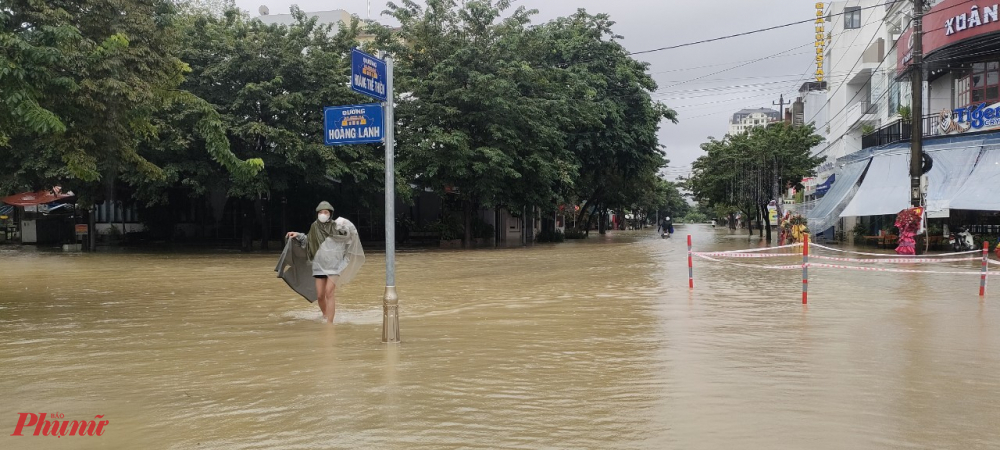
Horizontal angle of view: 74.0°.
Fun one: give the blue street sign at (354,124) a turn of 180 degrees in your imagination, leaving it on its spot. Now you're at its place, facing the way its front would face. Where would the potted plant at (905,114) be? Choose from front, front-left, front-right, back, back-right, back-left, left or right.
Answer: front-right

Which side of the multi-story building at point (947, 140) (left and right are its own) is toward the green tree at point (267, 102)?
front

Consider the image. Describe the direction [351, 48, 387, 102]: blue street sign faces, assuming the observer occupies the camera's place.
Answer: facing the viewer and to the right of the viewer

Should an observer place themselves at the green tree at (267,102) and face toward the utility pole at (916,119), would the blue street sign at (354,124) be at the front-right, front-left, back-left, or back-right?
front-right

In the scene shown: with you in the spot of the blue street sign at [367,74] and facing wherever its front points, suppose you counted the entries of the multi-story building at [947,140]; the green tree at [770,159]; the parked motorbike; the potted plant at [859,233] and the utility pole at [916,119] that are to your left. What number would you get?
5

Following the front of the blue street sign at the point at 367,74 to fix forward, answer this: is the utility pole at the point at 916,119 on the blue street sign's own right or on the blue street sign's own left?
on the blue street sign's own left

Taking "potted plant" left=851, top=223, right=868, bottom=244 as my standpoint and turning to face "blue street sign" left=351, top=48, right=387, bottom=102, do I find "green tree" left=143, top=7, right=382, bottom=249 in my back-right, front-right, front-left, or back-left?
front-right

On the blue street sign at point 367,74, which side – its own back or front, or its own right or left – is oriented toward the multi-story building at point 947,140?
left

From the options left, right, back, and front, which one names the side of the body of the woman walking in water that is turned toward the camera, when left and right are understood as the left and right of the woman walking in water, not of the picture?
front

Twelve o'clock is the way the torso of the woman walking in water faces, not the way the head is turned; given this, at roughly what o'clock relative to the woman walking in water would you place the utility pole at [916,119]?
The utility pole is roughly at 8 o'clock from the woman walking in water.

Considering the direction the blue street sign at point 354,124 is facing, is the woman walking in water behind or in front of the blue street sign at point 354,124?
behind

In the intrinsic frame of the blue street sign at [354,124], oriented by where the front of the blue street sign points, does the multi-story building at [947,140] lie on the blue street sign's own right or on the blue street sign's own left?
on the blue street sign's own left

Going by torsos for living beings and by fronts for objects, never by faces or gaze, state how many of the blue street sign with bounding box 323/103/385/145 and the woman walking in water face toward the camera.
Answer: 2

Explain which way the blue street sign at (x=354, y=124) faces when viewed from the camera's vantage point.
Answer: facing the viewer

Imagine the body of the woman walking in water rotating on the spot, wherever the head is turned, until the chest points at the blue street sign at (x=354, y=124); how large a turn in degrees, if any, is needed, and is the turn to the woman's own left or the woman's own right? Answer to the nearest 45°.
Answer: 0° — they already face it

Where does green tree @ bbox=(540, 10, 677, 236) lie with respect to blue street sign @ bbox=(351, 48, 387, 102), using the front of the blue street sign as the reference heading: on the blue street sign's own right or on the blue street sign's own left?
on the blue street sign's own left

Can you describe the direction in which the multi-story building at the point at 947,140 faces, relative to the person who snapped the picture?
facing the viewer and to the left of the viewer
